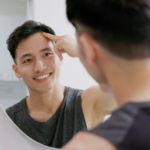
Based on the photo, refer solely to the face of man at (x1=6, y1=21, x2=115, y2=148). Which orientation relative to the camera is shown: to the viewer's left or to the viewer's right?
to the viewer's right

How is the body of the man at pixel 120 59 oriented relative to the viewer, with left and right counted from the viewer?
facing away from the viewer and to the left of the viewer

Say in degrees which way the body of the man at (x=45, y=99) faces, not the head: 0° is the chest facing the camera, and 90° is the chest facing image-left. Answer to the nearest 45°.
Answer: approximately 0°
